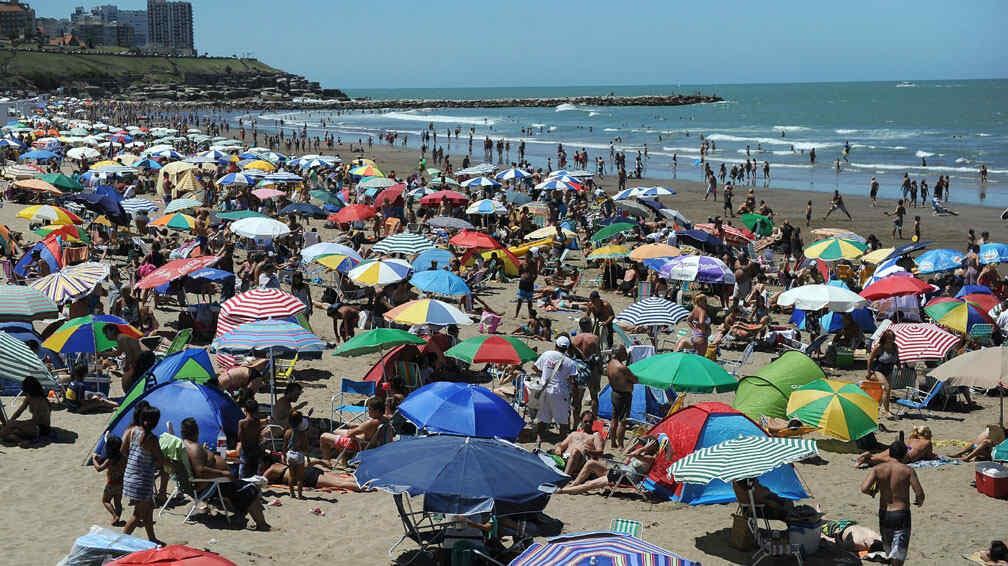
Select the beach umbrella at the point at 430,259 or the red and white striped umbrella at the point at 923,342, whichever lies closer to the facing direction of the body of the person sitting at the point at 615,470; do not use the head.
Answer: the beach umbrella

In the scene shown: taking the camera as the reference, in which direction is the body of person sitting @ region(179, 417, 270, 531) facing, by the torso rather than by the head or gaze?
to the viewer's right

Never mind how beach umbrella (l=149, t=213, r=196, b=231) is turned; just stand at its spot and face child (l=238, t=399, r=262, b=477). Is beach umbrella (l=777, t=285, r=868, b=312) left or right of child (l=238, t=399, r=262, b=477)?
left

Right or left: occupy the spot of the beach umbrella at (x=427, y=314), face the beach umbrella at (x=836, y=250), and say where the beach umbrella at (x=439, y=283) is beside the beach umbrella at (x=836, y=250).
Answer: left

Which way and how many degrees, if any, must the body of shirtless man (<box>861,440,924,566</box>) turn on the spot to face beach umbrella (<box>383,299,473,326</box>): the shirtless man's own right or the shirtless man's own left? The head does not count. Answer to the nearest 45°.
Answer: approximately 45° to the shirtless man's own left

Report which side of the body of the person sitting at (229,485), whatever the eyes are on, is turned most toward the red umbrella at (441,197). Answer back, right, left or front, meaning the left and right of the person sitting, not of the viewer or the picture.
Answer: left

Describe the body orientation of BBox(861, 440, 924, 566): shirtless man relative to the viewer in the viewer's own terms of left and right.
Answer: facing away from the viewer

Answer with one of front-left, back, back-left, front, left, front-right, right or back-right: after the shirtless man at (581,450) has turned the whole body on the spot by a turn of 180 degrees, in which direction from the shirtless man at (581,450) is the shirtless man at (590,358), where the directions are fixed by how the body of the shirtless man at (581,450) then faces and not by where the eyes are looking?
front-left

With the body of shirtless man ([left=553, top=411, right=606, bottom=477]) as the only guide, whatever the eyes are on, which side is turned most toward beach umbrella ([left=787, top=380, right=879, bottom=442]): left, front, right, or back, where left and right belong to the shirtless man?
left

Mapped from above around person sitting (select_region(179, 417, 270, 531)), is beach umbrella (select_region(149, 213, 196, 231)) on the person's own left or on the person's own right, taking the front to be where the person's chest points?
on the person's own left

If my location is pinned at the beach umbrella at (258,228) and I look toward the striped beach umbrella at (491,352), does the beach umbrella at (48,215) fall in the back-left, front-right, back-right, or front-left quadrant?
back-right

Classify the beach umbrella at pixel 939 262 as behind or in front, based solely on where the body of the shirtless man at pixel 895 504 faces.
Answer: in front

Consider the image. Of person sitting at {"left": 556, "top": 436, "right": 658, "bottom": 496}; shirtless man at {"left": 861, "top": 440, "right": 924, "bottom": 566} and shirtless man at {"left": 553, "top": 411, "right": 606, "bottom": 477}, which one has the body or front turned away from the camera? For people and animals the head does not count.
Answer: shirtless man at {"left": 861, "top": 440, "right": 924, "bottom": 566}

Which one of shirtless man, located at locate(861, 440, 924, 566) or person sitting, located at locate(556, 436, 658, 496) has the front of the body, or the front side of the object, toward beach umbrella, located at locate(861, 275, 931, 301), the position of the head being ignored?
the shirtless man
